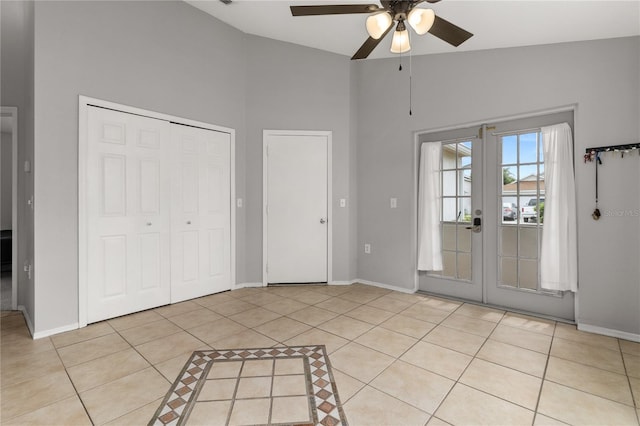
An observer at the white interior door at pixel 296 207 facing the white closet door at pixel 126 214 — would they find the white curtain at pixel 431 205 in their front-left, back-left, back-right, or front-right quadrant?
back-left

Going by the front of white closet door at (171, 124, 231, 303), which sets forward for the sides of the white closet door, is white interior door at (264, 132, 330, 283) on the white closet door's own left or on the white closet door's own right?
on the white closet door's own left

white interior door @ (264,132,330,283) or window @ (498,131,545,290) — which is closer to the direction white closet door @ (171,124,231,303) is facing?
the window

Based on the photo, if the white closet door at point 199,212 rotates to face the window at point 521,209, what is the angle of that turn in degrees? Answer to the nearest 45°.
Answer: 0° — it already faces it

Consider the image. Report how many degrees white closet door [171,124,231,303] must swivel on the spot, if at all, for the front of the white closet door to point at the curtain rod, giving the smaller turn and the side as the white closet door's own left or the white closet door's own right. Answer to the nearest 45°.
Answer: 0° — it already faces it

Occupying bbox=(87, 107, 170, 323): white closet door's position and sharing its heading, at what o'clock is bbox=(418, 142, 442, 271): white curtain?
The white curtain is roughly at 11 o'clock from the white closet door.

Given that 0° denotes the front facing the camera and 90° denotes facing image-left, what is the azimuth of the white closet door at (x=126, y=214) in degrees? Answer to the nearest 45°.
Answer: approximately 315°

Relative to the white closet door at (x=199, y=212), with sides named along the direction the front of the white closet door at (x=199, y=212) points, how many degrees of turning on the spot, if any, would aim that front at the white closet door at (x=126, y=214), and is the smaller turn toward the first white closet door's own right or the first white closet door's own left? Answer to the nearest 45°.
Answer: approximately 90° to the first white closet door's own right

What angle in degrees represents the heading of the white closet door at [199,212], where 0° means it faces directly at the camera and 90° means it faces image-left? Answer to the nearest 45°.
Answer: approximately 315°

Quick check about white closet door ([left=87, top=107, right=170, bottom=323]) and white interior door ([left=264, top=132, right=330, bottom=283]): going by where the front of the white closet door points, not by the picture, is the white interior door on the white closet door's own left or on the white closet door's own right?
on the white closet door's own left
